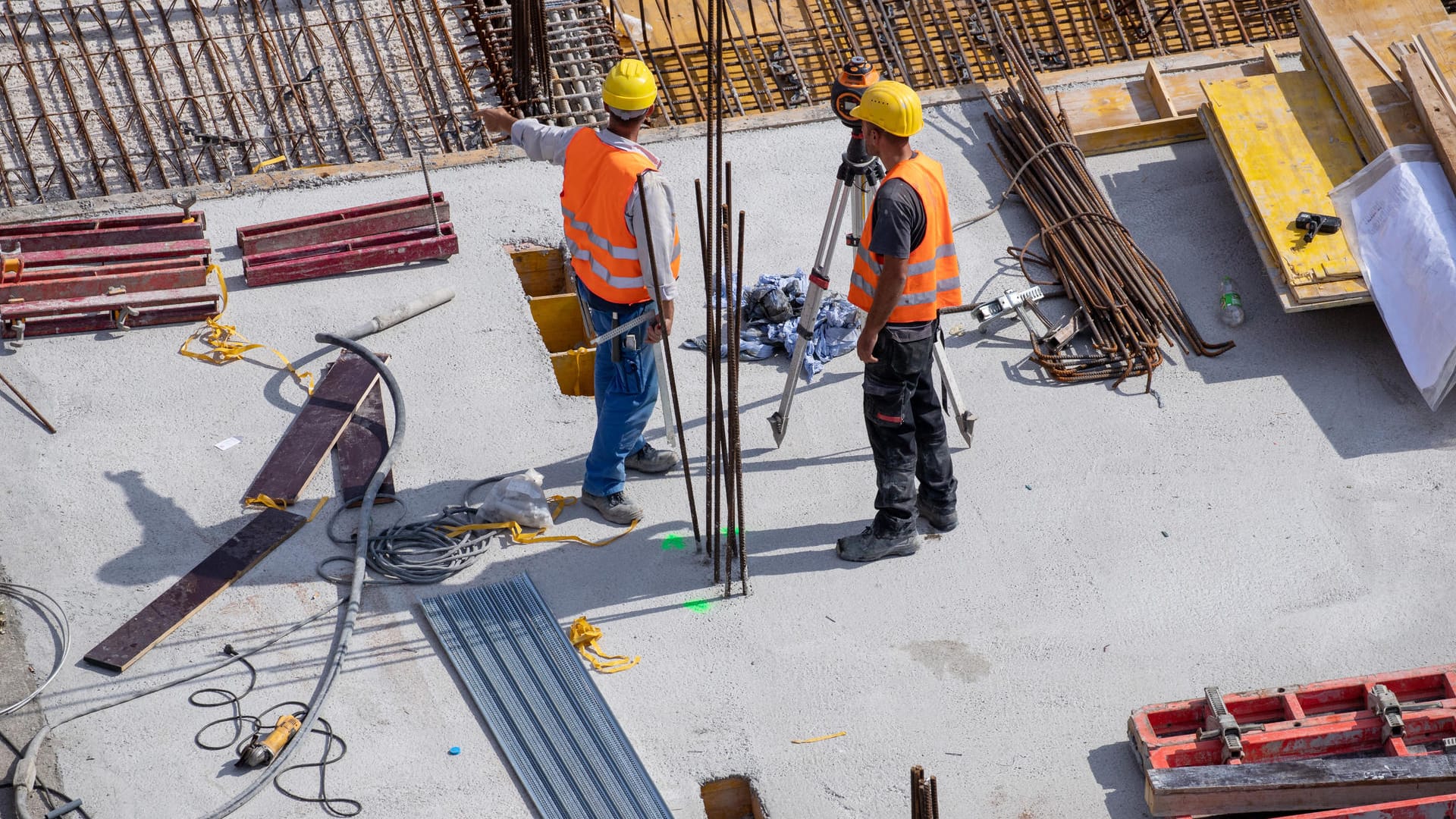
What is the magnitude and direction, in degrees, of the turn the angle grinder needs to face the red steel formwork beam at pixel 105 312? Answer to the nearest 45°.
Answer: approximately 135° to its right

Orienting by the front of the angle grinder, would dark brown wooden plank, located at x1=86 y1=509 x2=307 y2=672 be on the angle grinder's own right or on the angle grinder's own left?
on the angle grinder's own right

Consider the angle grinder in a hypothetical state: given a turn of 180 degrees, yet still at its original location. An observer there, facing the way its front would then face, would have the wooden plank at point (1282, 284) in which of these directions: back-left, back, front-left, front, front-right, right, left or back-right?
front-right

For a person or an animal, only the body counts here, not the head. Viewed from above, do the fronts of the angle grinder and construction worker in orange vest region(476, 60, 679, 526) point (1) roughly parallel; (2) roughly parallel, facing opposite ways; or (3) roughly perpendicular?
roughly parallel, facing opposite ways

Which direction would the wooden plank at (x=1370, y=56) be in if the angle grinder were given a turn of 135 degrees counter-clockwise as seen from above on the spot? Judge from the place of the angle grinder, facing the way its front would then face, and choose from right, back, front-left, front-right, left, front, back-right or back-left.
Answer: front

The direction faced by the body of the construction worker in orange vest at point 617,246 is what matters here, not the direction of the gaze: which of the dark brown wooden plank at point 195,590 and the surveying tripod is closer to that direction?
the surveying tripod

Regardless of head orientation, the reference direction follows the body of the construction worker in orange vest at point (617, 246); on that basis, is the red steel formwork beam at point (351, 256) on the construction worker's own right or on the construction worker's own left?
on the construction worker's own left

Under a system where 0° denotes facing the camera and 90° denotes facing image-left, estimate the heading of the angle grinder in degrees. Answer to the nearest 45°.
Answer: approximately 45°

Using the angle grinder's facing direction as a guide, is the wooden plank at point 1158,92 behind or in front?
behind

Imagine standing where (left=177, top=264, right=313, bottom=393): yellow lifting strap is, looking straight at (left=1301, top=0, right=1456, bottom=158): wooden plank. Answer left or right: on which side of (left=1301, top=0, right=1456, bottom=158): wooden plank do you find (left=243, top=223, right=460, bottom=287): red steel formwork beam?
left

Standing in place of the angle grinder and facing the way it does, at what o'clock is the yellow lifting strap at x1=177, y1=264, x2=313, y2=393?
The yellow lifting strap is roughly at 5 o'clock from the angle grinder.

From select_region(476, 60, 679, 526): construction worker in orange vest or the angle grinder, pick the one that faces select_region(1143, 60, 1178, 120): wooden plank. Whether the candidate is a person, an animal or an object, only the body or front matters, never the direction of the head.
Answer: the construction worker in orange vest

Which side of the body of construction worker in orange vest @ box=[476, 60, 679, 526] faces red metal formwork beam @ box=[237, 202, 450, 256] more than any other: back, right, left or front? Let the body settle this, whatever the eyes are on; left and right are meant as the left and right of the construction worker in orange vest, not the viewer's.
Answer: left

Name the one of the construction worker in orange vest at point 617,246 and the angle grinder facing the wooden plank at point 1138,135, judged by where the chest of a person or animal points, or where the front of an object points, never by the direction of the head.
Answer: the construction worker in orange vest

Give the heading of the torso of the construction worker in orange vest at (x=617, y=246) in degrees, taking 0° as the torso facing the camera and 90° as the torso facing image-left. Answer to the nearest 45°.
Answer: approximately 225°

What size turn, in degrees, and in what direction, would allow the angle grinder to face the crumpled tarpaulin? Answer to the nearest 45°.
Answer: approximately 180°

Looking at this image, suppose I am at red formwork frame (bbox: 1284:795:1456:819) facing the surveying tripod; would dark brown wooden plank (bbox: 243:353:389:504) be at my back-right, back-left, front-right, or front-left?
front-left

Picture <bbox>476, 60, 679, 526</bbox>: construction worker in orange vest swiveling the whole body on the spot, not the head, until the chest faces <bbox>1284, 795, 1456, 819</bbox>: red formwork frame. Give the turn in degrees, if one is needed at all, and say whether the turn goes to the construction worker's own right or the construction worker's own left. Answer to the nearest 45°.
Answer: approximately 90° to the construction worker's own right

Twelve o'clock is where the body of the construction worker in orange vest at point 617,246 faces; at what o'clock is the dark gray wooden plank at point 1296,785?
The dark gray wooden plank is roughly at 3 o'clock from the construction worker in orange vest.

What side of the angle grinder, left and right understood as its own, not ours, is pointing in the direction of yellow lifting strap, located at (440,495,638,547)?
back

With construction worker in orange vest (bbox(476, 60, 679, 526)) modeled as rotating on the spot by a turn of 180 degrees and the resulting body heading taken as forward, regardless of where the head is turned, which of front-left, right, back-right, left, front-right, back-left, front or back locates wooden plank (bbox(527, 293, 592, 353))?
back-right
